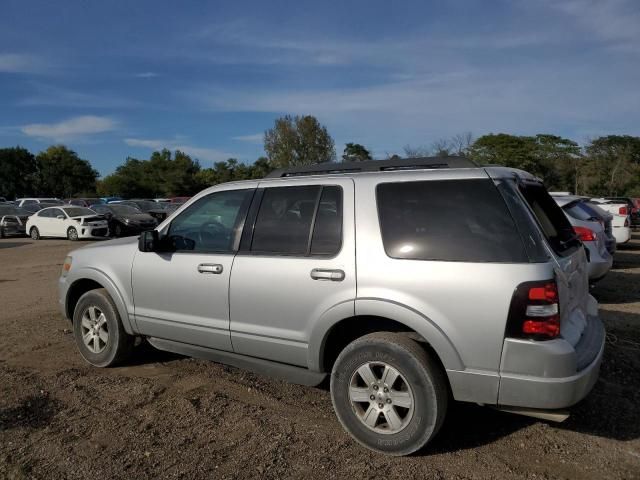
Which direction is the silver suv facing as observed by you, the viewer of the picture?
facing away from the viewer and to the left of the viewer

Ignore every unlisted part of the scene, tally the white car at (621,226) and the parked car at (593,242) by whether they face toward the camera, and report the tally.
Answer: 0

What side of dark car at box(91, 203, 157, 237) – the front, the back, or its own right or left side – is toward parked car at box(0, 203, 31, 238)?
back

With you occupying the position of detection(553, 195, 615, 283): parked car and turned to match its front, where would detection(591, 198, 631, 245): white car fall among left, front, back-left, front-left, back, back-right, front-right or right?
front-right

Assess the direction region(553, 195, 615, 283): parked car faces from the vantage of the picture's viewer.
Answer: facing away from the viewer and to the left of the viewer

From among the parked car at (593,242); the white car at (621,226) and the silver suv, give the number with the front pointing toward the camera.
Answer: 0

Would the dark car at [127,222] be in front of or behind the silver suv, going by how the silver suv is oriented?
in front

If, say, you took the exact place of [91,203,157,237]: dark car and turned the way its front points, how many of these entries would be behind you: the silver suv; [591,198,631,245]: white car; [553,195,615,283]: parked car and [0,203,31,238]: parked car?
1

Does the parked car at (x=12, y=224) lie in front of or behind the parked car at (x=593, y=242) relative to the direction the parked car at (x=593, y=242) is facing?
in front

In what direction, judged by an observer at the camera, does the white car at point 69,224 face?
facing the viewer and to the right of the viewer

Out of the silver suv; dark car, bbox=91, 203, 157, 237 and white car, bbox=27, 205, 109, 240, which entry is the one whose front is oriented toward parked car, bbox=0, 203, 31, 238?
the silver suv

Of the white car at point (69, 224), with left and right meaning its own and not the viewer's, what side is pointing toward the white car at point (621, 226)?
front

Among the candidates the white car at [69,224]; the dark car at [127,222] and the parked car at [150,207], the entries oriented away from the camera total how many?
0

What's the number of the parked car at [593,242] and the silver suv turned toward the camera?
0
